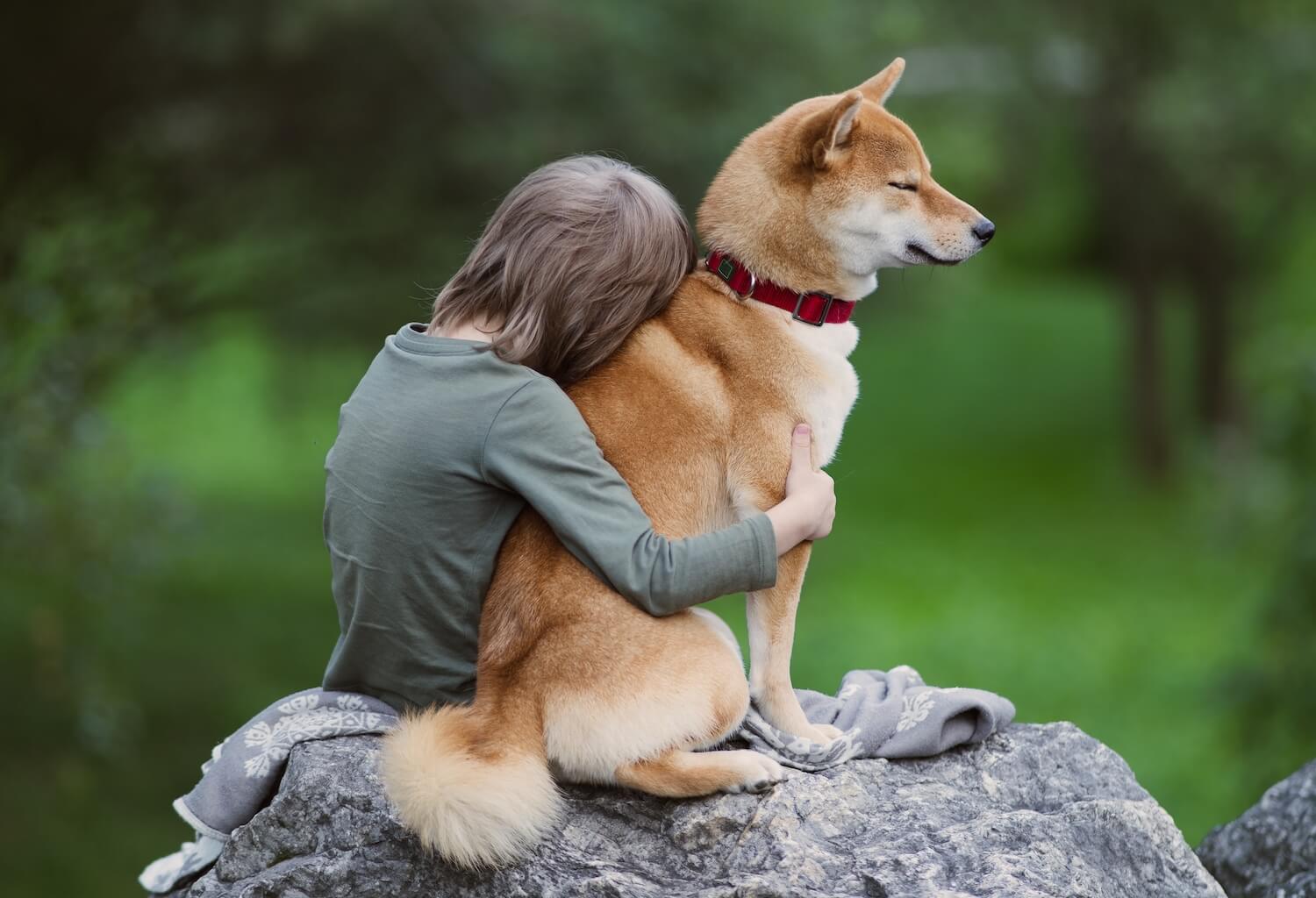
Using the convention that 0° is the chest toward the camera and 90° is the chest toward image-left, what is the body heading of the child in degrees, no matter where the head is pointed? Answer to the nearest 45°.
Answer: approximately 225°

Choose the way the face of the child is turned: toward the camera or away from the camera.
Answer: away from the camera
